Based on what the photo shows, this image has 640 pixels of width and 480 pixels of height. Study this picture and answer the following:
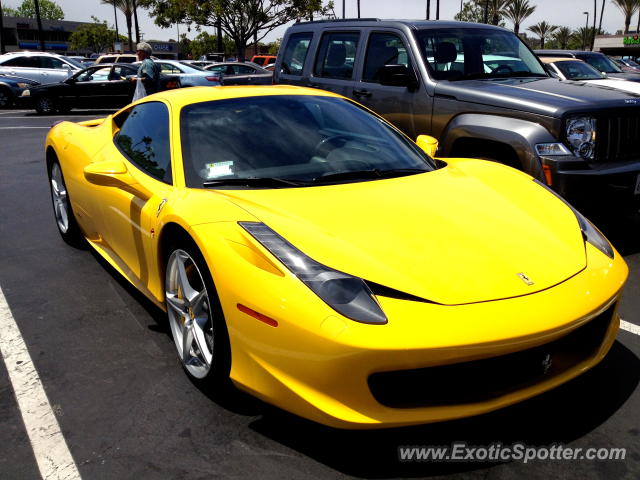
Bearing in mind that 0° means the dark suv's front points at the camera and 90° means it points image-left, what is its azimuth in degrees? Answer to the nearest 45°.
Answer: approximately 315°

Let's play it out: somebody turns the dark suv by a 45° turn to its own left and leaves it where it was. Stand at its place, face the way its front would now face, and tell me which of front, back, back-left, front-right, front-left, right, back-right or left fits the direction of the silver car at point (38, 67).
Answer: back-left

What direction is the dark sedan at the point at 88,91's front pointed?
to the viewer's left

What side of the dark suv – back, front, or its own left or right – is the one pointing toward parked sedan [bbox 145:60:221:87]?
back

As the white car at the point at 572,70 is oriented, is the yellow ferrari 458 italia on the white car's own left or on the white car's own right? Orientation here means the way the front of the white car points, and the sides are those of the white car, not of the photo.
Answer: on the white car's own right

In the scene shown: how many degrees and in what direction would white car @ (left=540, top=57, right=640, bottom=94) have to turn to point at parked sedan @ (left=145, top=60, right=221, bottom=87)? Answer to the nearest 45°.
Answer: approximately 135° to its right

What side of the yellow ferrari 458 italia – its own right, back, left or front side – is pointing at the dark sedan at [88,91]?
back

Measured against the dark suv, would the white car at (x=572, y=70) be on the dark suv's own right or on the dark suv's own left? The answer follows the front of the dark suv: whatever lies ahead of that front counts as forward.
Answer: on the dark suv's own left

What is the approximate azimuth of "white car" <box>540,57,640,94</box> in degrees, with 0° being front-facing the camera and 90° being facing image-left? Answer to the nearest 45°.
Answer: approximately 315°

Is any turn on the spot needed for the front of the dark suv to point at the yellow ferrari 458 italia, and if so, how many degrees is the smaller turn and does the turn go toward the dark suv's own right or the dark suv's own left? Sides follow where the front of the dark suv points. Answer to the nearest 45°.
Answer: approximately 45° to the dark suv's own right

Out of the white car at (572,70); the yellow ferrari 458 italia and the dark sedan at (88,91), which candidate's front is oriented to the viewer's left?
the dark sedan

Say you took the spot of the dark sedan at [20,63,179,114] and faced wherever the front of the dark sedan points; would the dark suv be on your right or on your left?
on your left
